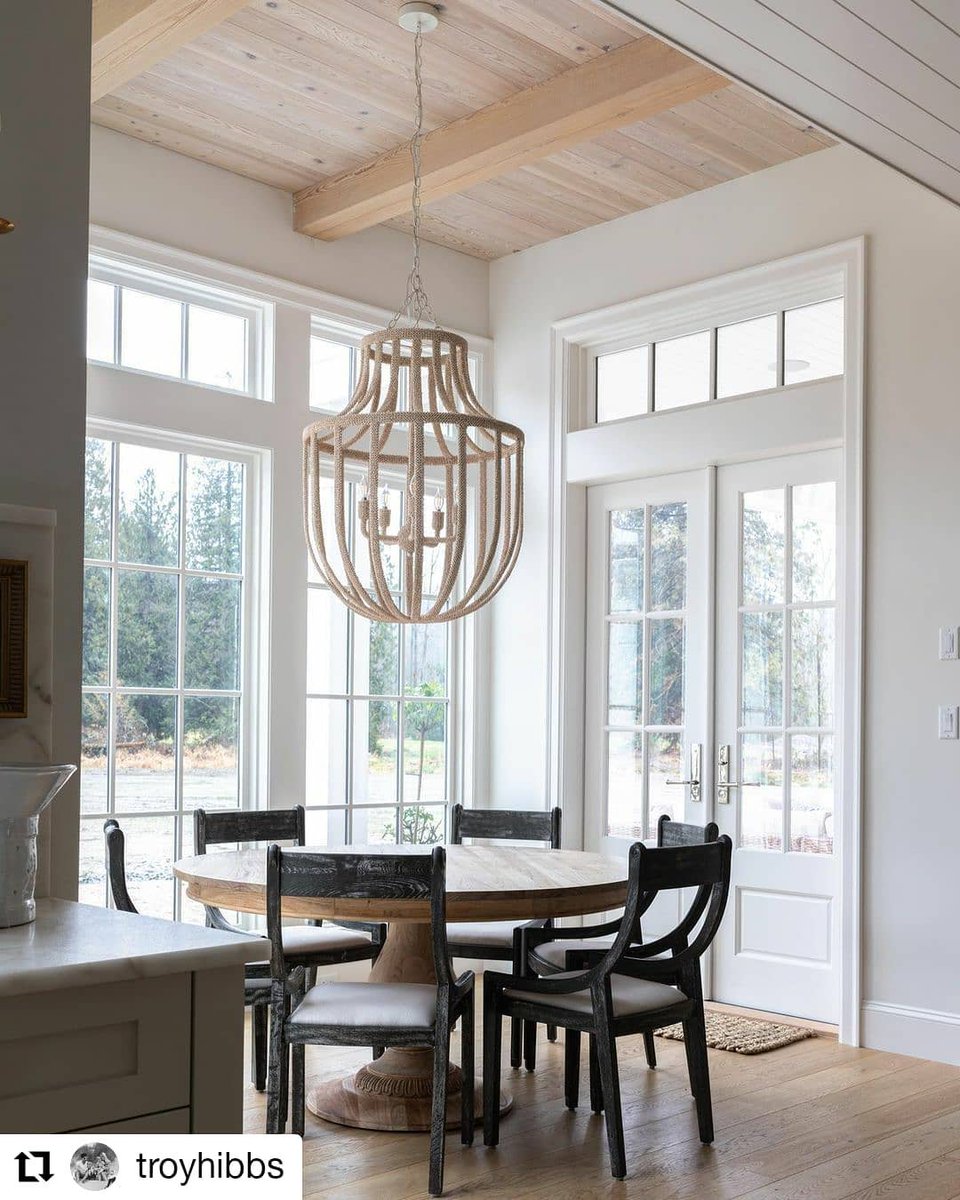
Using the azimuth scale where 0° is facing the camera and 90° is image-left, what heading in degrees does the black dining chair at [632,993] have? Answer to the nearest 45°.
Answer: approximately 135°

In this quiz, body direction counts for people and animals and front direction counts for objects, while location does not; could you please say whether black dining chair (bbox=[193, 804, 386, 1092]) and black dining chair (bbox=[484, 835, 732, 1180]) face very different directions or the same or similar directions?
very different directions

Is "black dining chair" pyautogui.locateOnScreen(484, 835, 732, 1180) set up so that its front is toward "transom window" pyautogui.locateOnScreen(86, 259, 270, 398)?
yes

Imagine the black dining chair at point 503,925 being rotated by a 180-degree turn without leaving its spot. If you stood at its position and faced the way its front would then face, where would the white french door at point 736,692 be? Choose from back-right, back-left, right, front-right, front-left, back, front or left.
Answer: front

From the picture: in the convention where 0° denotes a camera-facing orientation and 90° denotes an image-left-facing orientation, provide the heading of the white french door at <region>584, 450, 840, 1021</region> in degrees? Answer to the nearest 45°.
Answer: approximately 45°

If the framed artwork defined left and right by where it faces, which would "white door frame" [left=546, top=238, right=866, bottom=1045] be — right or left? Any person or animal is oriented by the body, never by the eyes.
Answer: on its left

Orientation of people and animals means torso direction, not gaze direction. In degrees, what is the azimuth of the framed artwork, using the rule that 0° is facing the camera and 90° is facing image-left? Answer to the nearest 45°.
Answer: approximately 315°
